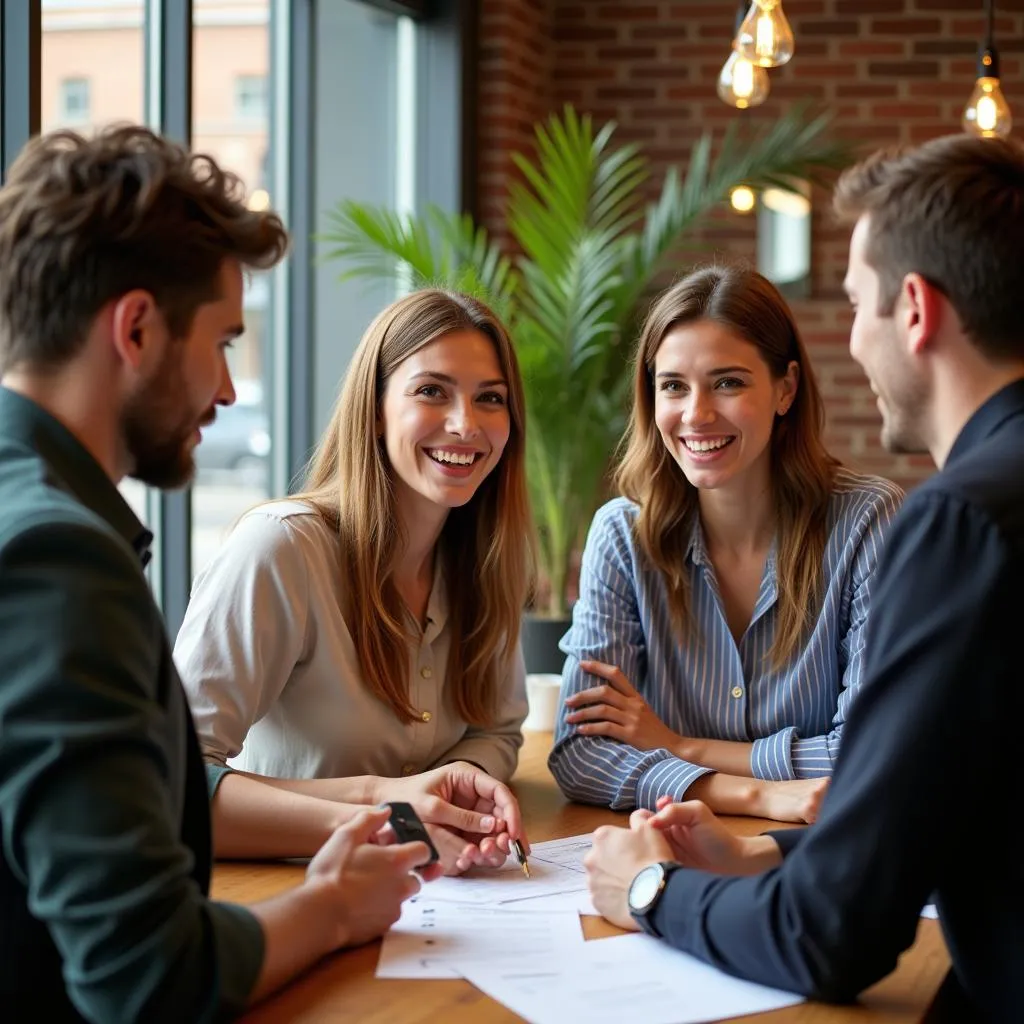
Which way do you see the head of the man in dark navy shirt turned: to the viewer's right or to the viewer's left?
to the viewer's left

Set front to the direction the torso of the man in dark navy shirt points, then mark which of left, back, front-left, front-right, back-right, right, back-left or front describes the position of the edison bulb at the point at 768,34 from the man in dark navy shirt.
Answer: front-right

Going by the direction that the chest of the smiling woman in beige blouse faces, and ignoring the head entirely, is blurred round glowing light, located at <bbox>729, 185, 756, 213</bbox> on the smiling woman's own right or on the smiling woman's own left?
on the smiling woman's own left

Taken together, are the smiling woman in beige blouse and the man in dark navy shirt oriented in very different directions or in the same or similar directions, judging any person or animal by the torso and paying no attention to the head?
very different directions

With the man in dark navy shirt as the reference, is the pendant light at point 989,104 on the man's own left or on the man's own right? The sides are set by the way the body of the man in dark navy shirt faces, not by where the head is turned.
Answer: on the man's own right

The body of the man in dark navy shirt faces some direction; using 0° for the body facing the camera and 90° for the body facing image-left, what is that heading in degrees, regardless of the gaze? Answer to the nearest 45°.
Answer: approximately 135°

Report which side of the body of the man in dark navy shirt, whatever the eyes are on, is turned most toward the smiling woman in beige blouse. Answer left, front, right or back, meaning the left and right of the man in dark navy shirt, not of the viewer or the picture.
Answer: front

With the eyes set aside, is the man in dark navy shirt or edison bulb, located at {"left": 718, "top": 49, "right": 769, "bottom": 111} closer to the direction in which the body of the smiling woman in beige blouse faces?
the man in dark navy shirt

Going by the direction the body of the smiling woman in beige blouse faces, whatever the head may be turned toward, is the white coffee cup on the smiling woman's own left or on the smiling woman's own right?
on the smiling woman's own left

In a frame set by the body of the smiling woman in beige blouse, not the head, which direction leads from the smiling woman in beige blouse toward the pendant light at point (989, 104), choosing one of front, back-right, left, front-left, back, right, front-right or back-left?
left

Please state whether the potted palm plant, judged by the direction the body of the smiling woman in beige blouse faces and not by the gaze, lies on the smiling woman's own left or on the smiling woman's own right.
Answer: on the smiling woman's own left

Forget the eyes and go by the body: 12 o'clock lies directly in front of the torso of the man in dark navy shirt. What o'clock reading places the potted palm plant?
The potted palm plant is roughly at 1 o'clock from the man in dark navy shirt.

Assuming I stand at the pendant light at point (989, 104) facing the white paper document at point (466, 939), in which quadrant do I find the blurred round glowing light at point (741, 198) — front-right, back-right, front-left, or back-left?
back-right

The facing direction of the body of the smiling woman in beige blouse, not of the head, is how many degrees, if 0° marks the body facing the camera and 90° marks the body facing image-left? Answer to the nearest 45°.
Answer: approximately 315°
